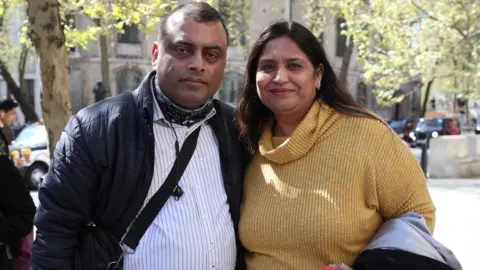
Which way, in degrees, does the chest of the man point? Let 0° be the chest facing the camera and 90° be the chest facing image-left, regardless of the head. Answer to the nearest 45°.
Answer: approximately 315°

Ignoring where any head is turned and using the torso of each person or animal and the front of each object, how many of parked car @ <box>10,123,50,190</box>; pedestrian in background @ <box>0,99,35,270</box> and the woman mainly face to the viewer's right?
1

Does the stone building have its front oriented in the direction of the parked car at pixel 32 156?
yes

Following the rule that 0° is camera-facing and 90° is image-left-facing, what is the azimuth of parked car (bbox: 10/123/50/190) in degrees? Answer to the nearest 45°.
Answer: approximately 45°

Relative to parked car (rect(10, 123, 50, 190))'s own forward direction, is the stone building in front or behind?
behind

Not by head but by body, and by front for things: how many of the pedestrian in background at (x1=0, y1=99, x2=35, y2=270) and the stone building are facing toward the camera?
1

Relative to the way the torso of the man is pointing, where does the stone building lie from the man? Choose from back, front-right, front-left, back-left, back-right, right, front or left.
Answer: back-left

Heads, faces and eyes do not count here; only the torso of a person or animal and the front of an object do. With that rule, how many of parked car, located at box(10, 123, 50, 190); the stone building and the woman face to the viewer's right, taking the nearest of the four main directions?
0

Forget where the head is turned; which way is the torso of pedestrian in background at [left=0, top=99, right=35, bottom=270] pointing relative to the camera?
to the viewer's right

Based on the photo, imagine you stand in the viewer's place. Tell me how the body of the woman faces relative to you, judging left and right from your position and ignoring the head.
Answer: facing the viewer and to the left of the viewer

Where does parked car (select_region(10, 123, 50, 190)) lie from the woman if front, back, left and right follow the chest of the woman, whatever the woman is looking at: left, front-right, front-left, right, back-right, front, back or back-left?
right

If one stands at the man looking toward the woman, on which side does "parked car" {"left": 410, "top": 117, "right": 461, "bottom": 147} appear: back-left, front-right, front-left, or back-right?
front-left

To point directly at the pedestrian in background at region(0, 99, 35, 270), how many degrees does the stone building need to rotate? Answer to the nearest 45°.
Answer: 0° — it already faces them

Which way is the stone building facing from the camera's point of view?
toward the camera
